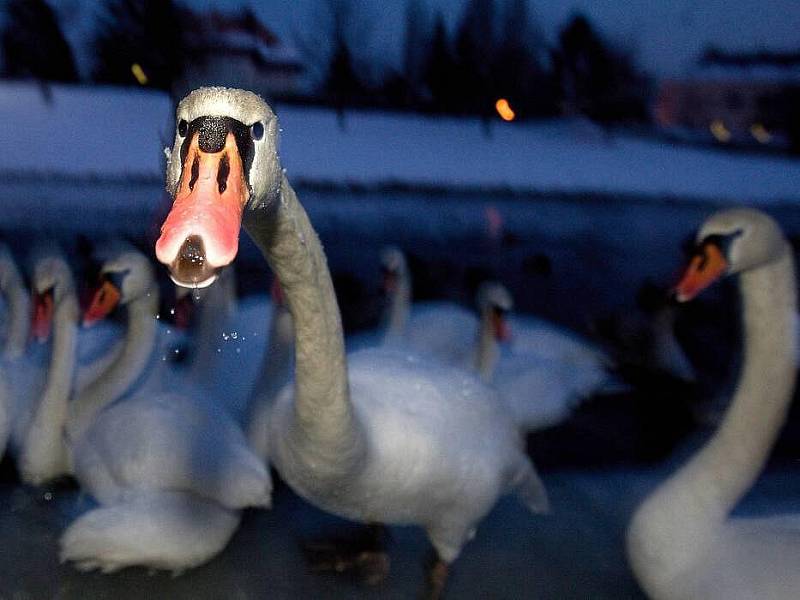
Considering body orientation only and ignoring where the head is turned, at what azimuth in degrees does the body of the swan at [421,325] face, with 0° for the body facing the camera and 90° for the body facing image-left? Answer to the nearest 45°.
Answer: approximately 90°

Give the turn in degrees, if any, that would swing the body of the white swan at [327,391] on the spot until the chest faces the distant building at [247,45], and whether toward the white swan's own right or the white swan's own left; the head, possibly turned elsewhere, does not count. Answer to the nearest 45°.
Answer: approximately 135° to the white swan's own right

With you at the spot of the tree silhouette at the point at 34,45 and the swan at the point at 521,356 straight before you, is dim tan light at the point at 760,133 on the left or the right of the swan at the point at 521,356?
left

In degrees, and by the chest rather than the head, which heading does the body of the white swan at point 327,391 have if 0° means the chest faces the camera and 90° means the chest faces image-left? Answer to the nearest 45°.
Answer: approximately 45°

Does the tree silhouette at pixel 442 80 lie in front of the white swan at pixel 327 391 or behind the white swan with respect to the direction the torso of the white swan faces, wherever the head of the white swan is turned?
behind

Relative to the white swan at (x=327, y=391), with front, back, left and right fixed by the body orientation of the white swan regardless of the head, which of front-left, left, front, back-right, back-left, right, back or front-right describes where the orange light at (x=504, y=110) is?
back-right

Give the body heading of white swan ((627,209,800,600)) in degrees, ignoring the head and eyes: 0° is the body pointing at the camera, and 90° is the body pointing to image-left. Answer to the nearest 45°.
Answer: approximately 90°

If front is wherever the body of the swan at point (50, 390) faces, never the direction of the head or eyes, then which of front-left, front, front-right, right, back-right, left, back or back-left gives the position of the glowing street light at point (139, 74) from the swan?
back-right

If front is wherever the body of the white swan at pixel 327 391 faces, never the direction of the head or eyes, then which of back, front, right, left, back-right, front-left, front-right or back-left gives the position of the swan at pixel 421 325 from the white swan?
back-right

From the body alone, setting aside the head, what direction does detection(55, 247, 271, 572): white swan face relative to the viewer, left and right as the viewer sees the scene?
facing to the left of the viewer
